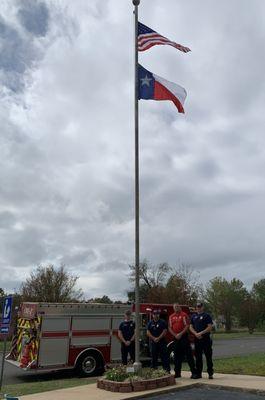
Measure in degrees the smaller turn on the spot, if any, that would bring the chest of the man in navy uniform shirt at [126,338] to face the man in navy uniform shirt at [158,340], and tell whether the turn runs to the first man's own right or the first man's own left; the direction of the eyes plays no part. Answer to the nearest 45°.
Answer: approximately 45° to the first man's own left

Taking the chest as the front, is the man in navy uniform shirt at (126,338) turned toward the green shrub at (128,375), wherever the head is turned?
yes

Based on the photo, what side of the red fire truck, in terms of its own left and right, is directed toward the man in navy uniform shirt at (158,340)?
right

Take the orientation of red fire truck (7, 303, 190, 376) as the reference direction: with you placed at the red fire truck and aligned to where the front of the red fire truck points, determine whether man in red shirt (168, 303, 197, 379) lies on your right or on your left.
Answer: on your right

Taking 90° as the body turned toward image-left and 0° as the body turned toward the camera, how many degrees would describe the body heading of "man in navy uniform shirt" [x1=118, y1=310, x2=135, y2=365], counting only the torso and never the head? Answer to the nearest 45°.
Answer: approximately 0°

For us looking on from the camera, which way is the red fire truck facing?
facing away from the viewer and to the right of the viewer

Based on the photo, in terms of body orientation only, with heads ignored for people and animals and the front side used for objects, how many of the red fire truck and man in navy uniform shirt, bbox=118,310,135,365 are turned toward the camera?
1

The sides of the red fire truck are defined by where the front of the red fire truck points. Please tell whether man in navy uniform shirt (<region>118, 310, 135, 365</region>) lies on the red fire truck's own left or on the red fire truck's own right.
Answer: on the red fire truck's own right
